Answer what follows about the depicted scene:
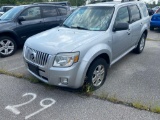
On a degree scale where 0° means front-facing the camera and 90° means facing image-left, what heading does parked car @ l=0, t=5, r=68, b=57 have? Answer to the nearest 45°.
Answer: approximately 45°

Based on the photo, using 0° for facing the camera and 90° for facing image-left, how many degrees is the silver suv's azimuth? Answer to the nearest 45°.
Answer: approximately 45°

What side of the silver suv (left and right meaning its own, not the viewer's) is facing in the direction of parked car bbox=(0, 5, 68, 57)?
right

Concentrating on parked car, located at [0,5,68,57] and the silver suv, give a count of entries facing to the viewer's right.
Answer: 0

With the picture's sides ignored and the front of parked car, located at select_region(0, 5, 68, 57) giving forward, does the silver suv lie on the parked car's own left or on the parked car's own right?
on the parked car's own left
